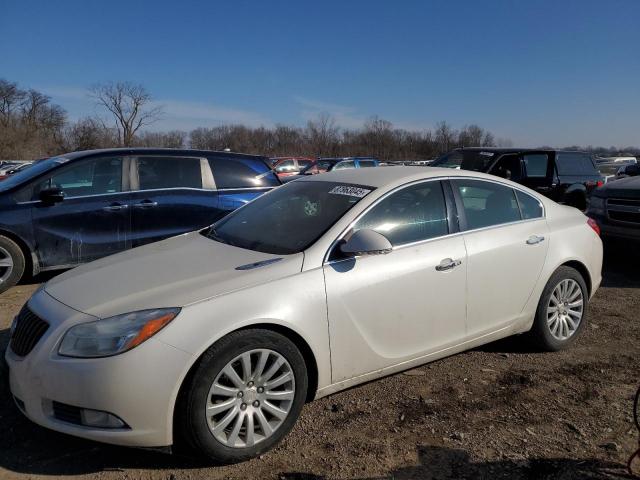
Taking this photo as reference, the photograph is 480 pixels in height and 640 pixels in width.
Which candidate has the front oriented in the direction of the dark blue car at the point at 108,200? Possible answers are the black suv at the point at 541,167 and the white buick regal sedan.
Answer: the black suv

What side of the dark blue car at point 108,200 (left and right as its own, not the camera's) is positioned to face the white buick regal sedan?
left

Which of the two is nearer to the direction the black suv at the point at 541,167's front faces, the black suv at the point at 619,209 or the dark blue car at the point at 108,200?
the dark blue car

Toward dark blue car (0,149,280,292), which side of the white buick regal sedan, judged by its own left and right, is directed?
right

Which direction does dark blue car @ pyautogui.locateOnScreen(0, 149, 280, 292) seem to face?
to the viewer's left

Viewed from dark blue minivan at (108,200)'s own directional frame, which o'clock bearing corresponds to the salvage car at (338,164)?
The salvage car is roughly at 4 o'clock from the dark blue minivan.

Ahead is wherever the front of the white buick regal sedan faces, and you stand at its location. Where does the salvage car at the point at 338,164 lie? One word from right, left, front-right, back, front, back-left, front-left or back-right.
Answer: back-right
